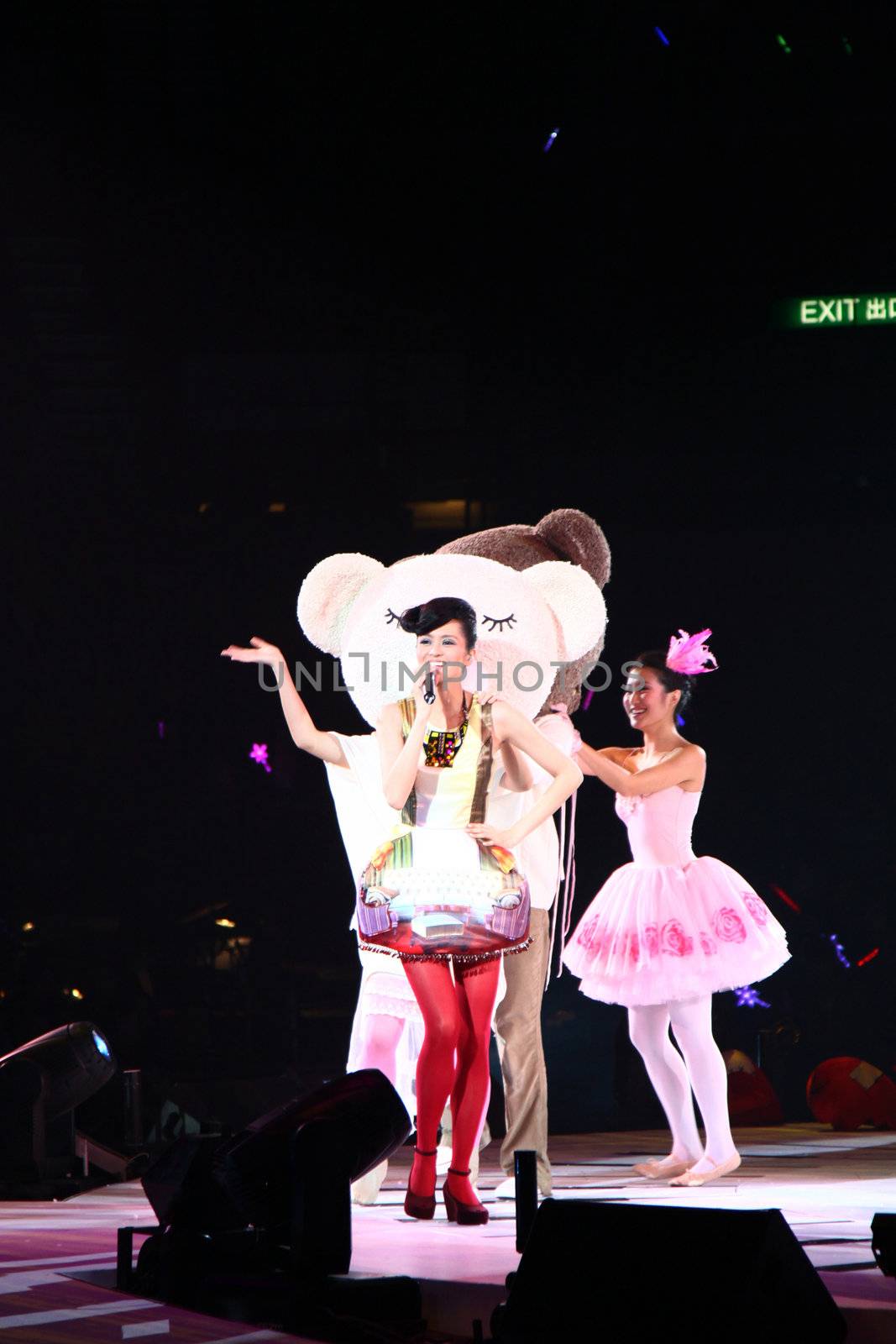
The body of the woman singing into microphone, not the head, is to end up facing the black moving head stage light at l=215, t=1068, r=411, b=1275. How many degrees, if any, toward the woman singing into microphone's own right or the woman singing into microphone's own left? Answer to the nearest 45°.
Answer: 0° — they already face it

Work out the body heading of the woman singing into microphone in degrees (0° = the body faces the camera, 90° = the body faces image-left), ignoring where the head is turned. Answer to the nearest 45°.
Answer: approximately 0°

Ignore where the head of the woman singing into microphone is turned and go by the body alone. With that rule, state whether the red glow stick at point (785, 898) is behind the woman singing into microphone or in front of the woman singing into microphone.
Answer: behind

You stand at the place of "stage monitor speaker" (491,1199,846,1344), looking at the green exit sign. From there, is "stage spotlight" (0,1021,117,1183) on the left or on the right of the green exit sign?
left

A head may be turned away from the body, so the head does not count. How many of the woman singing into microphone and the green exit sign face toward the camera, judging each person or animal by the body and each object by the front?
2

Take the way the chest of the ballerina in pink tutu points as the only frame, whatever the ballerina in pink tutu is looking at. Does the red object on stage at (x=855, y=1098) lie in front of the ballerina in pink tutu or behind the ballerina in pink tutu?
behind

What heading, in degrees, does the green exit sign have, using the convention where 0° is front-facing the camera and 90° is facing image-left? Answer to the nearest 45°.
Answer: approximately 0°

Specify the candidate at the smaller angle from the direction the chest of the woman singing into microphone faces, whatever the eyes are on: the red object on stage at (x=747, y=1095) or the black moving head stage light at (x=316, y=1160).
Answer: the black moving head stage light

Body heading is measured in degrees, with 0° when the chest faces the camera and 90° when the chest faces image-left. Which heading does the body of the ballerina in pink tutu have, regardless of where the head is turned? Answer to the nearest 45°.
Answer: approximately 45°

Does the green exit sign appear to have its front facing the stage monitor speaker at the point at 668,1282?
yes
